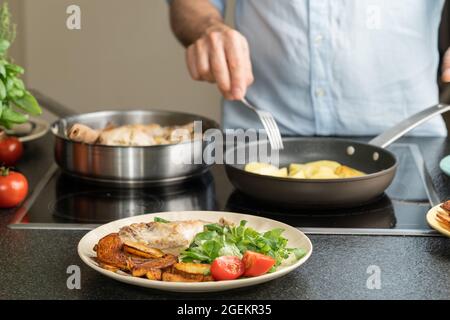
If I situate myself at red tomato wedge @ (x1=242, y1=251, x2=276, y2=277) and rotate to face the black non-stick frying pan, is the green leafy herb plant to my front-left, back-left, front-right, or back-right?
front-left

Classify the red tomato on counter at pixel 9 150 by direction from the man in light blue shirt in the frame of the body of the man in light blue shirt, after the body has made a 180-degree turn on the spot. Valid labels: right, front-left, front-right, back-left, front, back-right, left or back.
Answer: back-left

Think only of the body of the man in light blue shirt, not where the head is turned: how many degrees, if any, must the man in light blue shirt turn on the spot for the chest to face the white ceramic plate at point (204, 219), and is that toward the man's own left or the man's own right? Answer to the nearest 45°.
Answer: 0° — they already face it

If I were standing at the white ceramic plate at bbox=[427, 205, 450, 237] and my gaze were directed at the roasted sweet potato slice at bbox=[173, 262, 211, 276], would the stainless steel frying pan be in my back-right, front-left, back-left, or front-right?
front-right

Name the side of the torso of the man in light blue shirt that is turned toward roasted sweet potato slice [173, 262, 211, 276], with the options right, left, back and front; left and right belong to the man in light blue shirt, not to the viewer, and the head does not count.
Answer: front

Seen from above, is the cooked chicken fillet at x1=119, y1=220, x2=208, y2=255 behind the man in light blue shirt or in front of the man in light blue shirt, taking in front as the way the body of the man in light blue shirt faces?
in front

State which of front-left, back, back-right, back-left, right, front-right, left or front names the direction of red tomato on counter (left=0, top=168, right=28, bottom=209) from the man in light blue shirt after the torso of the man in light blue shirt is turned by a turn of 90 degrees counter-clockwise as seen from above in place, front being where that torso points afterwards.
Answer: back-right

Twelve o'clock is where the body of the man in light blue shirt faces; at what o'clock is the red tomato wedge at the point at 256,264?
The red tomato wedge is roughly at 12 o'clock from the man in light blue shirt.

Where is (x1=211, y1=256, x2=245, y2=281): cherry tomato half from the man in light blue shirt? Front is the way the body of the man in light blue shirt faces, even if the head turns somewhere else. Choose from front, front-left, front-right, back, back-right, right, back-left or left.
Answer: front

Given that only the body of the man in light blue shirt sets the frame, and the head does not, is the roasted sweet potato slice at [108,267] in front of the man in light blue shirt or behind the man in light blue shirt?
in front

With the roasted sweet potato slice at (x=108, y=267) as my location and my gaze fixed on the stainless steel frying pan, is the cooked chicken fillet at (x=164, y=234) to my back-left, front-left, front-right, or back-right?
front-right

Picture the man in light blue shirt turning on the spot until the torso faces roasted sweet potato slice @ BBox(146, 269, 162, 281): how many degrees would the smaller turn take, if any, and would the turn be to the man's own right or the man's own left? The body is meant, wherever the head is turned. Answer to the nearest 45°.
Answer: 0° — they already face it

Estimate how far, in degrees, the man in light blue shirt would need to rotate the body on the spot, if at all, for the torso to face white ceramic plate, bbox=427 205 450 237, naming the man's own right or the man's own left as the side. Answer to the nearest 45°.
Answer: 0° — they already face it

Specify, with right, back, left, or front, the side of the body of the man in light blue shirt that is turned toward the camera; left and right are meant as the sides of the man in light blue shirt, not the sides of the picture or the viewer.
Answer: front

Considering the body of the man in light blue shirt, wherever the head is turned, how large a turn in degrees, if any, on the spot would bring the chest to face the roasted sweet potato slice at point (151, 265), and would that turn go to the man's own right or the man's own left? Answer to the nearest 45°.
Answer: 0° — they already face it

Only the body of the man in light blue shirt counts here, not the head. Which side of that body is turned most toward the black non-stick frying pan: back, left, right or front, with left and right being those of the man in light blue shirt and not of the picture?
front

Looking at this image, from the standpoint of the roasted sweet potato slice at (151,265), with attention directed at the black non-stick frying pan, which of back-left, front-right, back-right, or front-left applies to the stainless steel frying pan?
front-left
